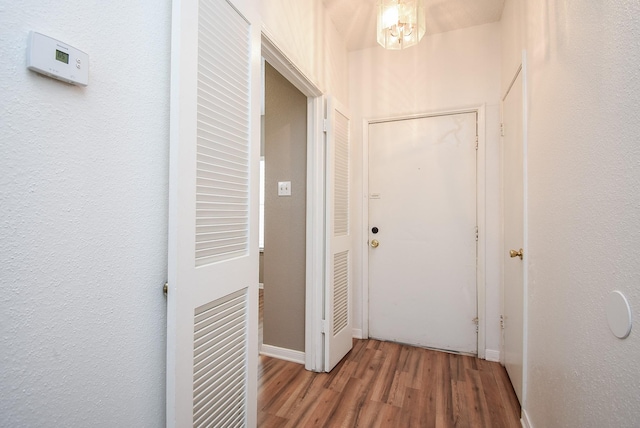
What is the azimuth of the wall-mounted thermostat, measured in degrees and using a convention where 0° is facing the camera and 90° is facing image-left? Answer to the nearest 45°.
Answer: approximately 315°

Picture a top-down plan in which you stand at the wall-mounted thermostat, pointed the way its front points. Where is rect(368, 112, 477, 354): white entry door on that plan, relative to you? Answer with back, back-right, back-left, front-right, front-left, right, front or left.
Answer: front-left

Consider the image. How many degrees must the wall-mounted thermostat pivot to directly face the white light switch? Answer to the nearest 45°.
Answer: approximately 90° to its left

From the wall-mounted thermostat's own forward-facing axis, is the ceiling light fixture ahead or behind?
ahead

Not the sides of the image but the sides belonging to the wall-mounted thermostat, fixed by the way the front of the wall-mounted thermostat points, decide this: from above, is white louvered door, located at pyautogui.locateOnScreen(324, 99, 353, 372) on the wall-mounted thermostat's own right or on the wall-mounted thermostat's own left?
on the wall-mounted thermostat's own left
